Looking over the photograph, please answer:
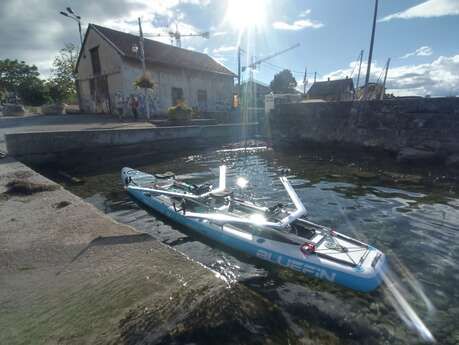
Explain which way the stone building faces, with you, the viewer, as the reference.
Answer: facing the viewer and to the left of the viewer

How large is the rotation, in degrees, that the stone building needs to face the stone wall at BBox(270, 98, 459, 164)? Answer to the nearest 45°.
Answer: approximately 90° to its left

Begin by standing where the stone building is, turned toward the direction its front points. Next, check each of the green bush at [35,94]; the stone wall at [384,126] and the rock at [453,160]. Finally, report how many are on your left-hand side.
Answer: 2

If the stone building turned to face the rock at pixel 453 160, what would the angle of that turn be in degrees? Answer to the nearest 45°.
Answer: approximately 90° to its left

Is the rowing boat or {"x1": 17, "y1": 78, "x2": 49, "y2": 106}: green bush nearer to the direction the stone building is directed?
the rowing boat

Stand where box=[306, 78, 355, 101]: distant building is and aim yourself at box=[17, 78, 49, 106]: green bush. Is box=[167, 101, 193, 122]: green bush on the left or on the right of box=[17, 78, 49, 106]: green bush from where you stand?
left

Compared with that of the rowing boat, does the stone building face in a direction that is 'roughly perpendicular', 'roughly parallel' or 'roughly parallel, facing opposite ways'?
roughly perpendicular

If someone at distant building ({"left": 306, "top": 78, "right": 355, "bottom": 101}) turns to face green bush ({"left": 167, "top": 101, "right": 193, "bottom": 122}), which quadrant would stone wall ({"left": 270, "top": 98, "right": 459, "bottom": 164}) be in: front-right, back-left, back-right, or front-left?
front-left
